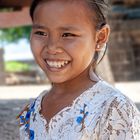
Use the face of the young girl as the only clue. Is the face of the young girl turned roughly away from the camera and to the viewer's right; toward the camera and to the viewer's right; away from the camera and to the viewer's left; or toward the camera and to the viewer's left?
toward the camera and to the viewer's left

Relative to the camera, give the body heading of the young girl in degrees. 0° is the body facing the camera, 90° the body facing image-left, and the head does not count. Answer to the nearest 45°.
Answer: approximately 45°
